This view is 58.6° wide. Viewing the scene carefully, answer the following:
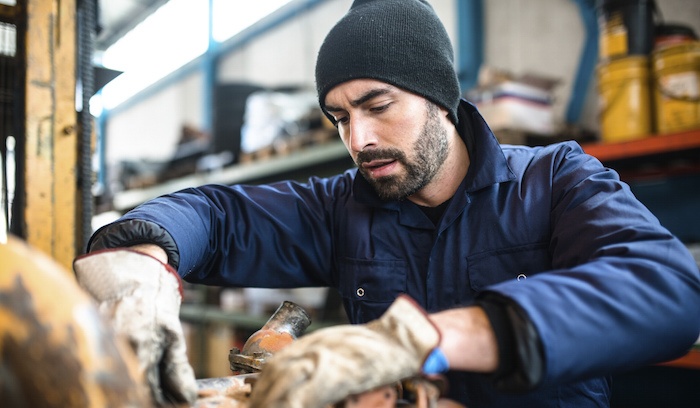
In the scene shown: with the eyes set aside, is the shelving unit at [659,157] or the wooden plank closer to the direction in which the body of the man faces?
the wooden plank

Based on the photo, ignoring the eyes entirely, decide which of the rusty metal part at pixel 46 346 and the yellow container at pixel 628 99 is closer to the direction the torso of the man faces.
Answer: the rusty metal part

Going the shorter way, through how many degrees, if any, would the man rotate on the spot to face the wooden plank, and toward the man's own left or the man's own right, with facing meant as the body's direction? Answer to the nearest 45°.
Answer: approximately 45° to the man's own right

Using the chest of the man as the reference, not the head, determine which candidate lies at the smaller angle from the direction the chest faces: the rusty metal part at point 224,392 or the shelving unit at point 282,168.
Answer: the rusty metal part

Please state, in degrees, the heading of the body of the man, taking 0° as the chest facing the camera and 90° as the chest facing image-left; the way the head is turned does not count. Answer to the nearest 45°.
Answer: approximately 45°

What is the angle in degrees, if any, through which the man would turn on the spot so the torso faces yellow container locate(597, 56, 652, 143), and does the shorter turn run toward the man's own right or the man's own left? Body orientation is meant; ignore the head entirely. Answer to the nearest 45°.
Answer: approximately 180°

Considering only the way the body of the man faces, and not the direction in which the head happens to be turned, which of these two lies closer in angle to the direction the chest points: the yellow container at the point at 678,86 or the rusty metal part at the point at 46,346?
the rusty metal part

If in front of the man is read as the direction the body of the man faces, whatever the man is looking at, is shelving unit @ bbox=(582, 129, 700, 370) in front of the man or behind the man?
behind

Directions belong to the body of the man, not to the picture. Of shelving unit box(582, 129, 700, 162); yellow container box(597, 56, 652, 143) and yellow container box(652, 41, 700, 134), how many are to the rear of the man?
3

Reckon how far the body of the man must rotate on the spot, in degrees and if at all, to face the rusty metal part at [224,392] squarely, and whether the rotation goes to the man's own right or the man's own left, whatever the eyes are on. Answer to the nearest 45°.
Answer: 0° — they already face it
